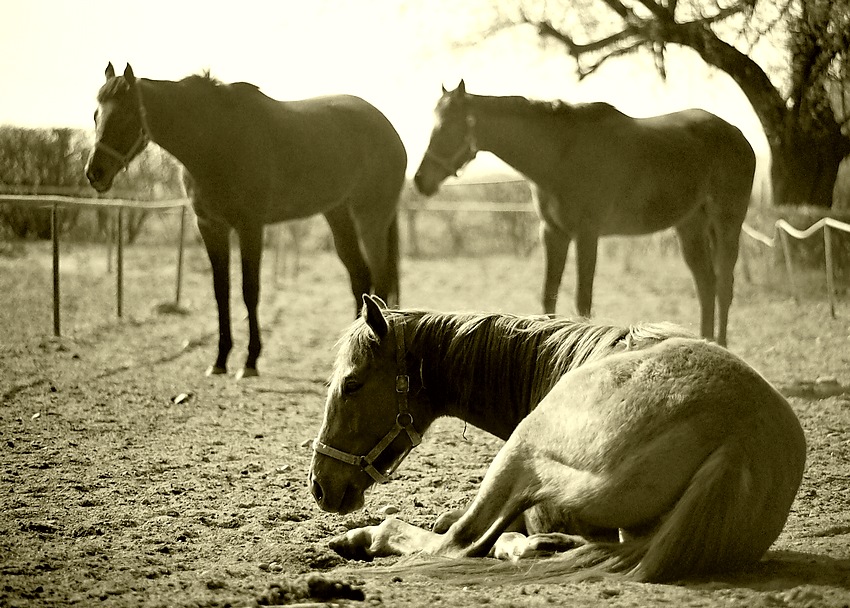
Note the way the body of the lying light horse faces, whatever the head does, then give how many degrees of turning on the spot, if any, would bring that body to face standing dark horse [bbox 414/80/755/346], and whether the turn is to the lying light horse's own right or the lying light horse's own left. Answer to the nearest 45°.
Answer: approximately 45° to the lying light horse's own right

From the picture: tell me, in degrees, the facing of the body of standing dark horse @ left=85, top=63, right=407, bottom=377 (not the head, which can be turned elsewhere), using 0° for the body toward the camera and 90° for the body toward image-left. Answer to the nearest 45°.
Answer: approximately 45°

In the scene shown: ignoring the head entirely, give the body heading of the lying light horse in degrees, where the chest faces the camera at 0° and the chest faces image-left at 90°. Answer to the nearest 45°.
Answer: approximately 135°

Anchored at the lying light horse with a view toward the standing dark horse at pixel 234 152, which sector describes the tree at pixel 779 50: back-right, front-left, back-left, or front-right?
front-right

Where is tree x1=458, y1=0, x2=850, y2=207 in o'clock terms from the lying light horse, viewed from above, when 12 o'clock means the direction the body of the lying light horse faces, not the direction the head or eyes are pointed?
The tree is roughly at 2 o'clock from the lying light horse.

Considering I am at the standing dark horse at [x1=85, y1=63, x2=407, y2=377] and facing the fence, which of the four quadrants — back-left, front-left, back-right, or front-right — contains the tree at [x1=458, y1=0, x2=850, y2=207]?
front-right

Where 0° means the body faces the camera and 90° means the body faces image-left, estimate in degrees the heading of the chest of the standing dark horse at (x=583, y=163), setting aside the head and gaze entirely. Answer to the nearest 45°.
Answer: approximately 90°

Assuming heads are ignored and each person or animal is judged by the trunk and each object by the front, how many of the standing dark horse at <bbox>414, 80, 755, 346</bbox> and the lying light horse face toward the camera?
0

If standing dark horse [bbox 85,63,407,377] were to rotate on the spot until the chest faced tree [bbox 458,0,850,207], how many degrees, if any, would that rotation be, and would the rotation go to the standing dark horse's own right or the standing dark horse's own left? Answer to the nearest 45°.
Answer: approximately 180°

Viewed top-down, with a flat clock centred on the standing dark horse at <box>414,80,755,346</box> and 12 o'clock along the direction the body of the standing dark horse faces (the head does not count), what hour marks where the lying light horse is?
The lying light horse is roughly at 9 o'clock from the standing dark horse.

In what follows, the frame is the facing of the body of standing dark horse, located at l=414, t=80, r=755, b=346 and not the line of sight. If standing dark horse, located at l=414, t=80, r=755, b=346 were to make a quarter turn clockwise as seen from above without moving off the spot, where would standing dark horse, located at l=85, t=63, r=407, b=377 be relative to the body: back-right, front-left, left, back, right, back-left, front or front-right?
left
